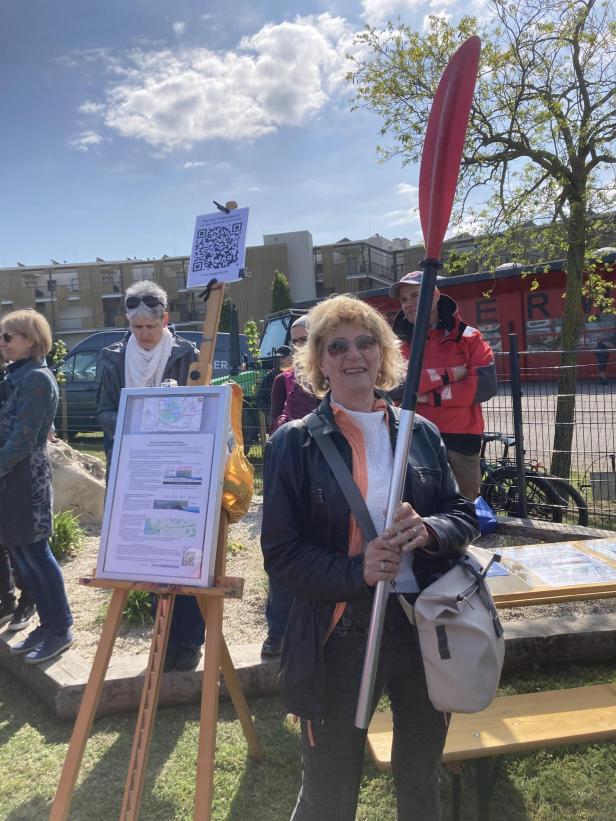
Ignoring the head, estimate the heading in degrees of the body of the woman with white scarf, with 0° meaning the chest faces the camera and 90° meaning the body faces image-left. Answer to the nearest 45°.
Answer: approximately 0°

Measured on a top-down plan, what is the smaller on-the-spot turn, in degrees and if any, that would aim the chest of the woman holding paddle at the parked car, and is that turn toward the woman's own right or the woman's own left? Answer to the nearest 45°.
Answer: approximately 135° to the woman's own right

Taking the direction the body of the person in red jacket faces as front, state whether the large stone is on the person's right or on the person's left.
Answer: on the person's right

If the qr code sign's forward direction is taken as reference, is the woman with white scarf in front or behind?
behind

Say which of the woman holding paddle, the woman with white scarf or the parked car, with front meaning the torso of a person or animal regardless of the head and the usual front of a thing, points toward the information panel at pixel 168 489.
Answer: the woman with white scarf

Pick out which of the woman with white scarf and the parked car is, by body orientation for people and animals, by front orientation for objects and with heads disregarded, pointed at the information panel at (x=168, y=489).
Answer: the woman with white scarf

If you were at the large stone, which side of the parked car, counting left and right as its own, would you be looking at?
left

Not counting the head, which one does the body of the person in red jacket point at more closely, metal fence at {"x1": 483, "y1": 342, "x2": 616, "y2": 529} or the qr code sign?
the qr code sign

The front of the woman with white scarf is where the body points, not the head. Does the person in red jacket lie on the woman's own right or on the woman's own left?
on the woman's own left
